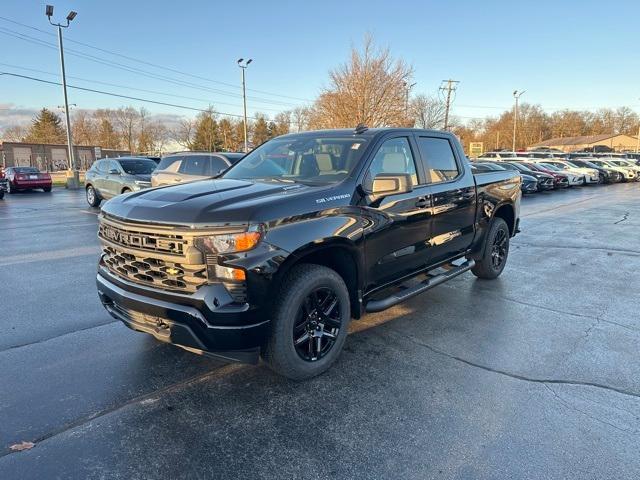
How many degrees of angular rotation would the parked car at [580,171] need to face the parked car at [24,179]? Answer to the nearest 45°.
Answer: approximately 90° to its right

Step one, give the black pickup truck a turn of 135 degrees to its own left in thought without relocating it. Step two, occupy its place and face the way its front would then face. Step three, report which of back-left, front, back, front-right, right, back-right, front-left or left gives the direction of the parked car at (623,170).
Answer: front-left

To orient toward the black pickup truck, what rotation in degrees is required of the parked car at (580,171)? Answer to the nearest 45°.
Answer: approximately 45° to its right

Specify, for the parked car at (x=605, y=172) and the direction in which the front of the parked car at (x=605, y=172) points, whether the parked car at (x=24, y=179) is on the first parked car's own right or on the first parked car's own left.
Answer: on the first parked car's own right

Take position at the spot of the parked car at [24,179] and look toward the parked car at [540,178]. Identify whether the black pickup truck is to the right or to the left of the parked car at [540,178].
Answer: right
